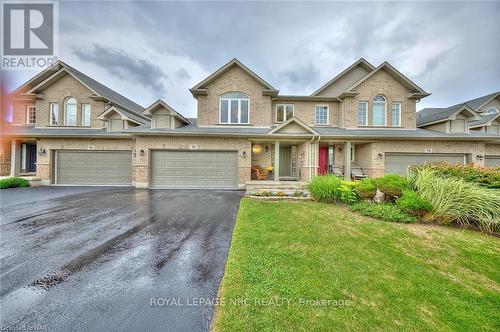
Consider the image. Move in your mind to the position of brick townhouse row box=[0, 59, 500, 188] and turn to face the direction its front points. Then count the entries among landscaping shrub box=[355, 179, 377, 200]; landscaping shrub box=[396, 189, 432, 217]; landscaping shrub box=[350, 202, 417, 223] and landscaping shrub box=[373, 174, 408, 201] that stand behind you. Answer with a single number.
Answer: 0

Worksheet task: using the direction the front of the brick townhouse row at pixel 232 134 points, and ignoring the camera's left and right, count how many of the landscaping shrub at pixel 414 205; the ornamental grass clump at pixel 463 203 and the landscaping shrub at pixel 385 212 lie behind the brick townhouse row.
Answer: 0

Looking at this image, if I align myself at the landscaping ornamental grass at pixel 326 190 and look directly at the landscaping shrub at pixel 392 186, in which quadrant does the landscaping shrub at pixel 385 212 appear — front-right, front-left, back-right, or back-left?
front-right

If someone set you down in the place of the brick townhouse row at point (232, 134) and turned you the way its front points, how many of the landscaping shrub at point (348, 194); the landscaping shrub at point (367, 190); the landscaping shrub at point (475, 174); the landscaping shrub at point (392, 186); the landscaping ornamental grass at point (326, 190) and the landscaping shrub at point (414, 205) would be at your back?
0

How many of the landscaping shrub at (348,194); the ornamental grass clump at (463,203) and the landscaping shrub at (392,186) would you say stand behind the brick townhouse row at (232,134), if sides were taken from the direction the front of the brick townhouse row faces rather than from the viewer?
0

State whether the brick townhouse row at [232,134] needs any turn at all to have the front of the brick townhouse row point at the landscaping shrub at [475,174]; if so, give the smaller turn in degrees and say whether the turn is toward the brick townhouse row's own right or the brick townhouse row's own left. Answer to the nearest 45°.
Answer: approximately 45° to the brick townhouse row's own left

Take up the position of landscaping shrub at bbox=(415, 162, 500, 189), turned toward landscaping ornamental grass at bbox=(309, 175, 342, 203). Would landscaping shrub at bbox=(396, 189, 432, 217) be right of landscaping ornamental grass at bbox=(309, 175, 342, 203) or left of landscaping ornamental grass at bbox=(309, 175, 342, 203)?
left

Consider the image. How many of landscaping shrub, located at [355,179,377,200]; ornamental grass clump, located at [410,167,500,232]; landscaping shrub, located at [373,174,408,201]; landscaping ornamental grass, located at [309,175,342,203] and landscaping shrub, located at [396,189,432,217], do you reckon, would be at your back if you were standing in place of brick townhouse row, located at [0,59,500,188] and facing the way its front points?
0

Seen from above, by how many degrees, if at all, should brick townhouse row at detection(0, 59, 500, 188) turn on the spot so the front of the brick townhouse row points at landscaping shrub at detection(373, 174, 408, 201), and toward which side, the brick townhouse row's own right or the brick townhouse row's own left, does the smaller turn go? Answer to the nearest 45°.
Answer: approximately 45° to the brick townhouse row's own left

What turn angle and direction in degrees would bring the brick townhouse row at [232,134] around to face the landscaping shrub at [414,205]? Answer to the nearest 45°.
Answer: approximately 45° to its left

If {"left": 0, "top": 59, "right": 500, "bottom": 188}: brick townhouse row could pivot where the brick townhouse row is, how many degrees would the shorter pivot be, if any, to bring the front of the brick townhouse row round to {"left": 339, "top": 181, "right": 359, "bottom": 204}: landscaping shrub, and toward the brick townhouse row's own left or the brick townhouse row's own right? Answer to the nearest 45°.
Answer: approximately 45° to the brick townhouse row's own left

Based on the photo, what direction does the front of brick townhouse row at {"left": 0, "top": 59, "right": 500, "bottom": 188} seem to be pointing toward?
toward the camera

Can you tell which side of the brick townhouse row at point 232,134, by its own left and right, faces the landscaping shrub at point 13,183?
right

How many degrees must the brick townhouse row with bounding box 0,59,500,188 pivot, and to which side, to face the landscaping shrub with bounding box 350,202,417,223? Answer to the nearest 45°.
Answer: approximately 45° to its left
